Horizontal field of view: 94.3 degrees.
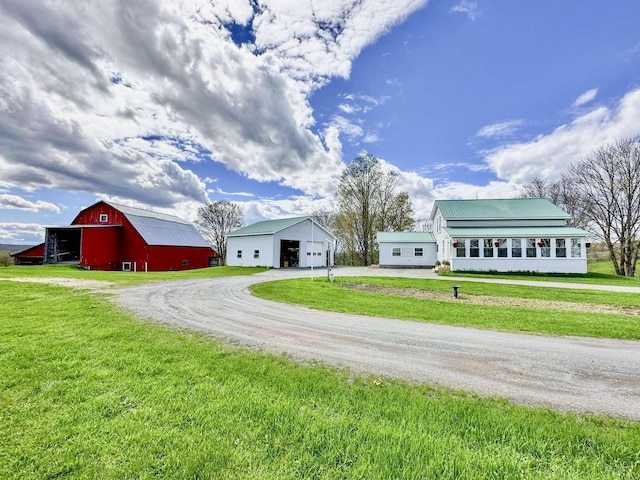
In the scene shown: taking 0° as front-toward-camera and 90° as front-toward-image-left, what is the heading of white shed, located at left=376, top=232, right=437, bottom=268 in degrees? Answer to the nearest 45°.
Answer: approximately 0°

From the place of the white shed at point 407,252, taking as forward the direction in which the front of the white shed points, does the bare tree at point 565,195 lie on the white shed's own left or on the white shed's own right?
on the white shed's own left

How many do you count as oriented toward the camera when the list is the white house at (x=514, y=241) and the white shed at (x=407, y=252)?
2

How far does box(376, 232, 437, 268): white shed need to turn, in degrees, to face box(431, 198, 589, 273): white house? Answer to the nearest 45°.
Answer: approximately 45° to its left

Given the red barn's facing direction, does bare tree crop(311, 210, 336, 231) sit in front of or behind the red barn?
behind

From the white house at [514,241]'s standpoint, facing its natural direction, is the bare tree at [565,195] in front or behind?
behind

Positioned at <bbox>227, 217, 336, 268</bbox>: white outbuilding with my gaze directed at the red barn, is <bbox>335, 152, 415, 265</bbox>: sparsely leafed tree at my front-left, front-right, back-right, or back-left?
back-right

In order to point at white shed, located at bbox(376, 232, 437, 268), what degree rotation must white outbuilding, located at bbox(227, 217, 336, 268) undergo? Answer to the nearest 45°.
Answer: approximately 45° to its left

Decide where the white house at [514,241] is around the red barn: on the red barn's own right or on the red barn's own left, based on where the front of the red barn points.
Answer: on the red barn's own left

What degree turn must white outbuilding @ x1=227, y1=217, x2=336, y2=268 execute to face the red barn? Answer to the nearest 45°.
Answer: approximately 135° to its right

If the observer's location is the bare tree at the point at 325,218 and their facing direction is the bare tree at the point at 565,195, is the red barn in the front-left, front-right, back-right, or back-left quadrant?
back-right
